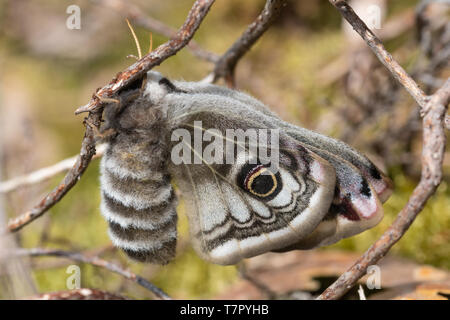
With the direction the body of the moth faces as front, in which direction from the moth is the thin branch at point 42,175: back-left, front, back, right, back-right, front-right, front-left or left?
front-right

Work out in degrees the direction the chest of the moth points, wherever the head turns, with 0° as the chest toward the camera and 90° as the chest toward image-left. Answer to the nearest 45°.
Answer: approximately 90°
